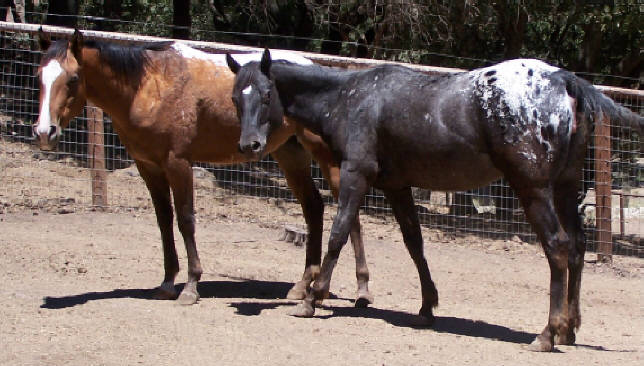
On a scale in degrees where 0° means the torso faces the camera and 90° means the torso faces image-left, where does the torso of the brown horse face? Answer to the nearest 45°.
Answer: approximately 90°

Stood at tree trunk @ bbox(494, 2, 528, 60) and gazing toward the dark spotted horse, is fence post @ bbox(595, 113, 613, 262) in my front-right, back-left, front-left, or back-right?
front-left

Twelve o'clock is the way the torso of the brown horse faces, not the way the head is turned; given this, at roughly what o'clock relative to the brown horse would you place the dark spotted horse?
The dark spotted horse is roughly at 7 o'clock from the brown horse.

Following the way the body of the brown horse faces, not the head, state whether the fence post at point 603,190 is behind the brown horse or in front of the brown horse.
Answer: behind

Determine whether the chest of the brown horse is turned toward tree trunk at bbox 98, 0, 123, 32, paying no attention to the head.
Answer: no

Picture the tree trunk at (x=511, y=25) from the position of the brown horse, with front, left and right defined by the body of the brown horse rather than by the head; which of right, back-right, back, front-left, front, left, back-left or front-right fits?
back-right

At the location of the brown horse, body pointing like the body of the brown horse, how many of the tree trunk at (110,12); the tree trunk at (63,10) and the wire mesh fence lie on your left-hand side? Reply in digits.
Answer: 0

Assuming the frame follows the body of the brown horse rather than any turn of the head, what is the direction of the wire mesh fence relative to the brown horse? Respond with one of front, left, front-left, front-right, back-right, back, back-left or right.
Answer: right

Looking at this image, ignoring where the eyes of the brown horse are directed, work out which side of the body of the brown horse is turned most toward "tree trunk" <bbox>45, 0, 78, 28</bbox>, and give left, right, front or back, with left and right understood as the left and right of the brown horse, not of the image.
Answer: right

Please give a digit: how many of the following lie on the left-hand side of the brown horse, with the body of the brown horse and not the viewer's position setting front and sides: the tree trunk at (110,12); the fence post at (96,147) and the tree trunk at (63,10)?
0

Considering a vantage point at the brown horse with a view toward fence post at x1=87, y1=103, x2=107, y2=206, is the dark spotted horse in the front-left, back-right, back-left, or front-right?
back-right
